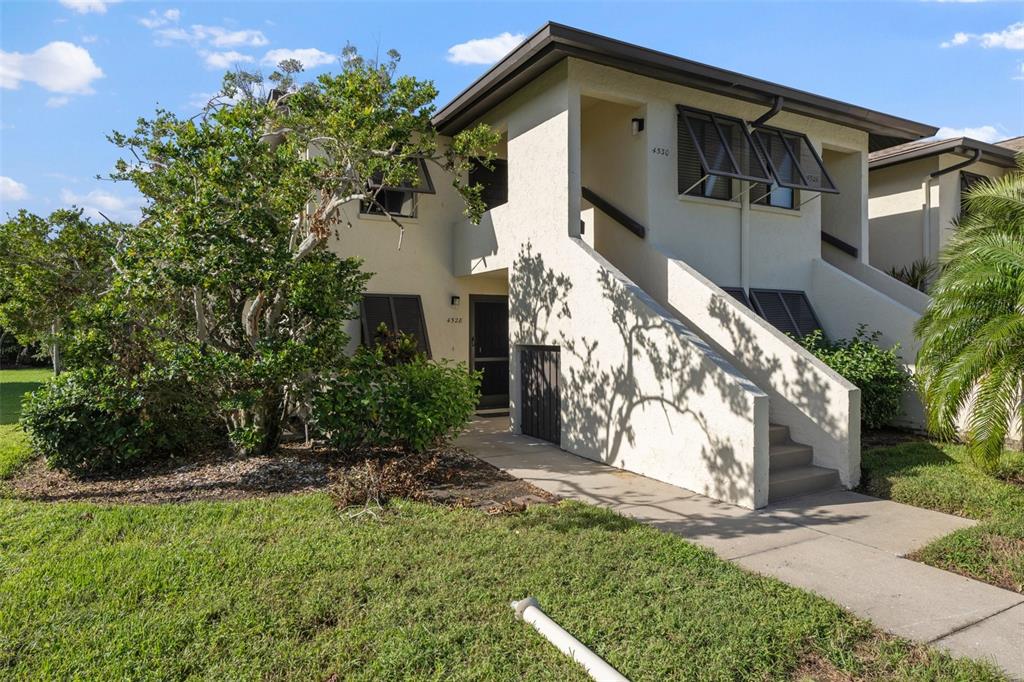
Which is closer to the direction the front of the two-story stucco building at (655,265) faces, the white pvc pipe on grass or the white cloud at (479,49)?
the white pvc pipe on grass

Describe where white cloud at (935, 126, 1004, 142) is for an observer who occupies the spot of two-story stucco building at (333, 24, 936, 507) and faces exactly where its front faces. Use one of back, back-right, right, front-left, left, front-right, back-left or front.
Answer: left

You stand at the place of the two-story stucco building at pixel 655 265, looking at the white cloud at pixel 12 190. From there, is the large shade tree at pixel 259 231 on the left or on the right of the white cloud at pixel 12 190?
left

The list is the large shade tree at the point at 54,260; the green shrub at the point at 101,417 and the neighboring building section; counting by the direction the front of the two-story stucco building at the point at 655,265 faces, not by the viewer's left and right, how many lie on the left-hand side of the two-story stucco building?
1

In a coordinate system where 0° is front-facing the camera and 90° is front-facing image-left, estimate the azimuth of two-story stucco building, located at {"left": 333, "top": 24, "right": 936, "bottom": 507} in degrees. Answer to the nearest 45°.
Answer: approximately 315°

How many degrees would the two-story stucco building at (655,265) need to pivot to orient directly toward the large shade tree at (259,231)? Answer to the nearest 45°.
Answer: approximately 90° to its right

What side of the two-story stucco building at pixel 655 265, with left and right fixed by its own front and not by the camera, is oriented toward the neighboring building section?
left

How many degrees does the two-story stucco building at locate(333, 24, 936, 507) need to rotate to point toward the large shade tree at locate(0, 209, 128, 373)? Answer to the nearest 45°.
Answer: approximately 135° to its right

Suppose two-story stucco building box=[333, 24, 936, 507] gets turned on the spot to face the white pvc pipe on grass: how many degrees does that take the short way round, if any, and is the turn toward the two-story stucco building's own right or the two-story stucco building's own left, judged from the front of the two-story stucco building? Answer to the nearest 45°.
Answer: approximately 45° to the two-story stucco building's own right

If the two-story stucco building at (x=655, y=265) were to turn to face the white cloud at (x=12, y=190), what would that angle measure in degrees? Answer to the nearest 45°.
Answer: approximately 135° to its right

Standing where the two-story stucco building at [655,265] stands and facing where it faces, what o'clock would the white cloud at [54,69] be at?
The white cloud is roughly at 4 o'clock from the two-story stucco building.
